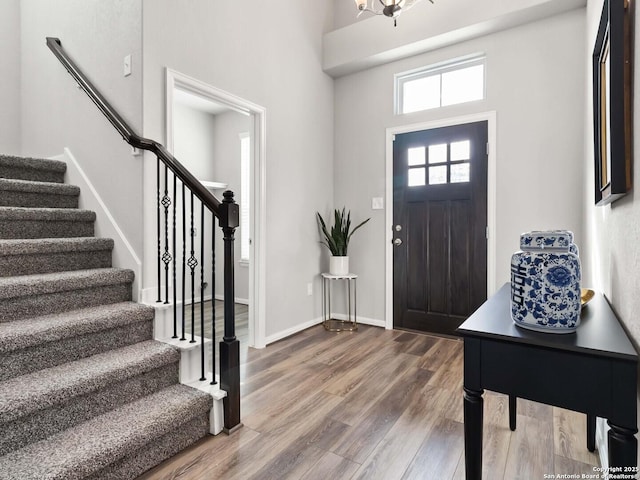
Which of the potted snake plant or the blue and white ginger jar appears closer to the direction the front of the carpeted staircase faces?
the blue and white ginger jar

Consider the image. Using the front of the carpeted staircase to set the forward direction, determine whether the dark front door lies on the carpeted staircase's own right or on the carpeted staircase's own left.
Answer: on the carpeted staircase's own left

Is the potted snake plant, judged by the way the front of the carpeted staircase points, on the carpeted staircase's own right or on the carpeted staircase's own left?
on the carpeted staircase's own left

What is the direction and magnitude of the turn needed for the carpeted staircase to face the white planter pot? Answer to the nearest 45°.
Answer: approximately 90° to its left

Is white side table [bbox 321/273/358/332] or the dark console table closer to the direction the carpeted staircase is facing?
the dark console table

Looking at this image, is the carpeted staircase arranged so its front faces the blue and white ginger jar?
yes

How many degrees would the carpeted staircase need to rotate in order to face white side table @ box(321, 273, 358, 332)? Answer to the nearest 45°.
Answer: approximately 90° to its left

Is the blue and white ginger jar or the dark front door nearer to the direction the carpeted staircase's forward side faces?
the blue and white ginger jar

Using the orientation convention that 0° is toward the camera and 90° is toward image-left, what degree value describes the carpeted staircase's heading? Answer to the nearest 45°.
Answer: approximately 315°
